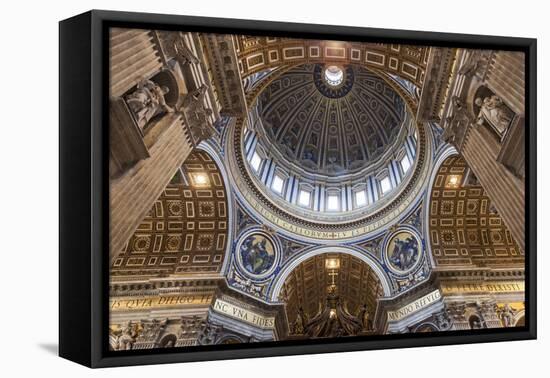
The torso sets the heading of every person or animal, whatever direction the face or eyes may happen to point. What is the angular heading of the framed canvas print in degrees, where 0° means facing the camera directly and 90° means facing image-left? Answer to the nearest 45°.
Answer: approximately 315°
